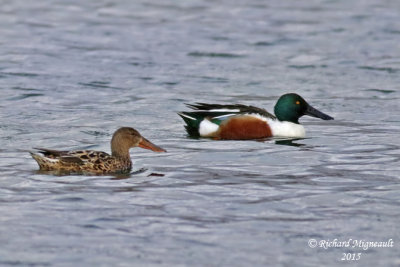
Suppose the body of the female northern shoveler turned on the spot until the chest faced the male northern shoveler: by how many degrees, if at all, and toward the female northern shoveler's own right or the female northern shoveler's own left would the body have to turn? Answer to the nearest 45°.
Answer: approximately 45° to the female northern shoveler's own left

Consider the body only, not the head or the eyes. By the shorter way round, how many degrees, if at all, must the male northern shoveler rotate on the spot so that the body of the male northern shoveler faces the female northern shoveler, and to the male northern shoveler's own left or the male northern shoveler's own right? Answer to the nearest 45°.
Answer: approximately 135° to the male northern shoveler's own right

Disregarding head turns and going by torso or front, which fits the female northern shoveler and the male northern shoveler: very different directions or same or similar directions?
same or similar directions

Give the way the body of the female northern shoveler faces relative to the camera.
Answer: to the viewer's right

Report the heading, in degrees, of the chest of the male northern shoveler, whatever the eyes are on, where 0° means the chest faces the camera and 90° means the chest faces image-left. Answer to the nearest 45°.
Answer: approximately 270°

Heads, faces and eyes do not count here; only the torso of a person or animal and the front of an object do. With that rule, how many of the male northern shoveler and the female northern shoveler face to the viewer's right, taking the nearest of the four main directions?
2
